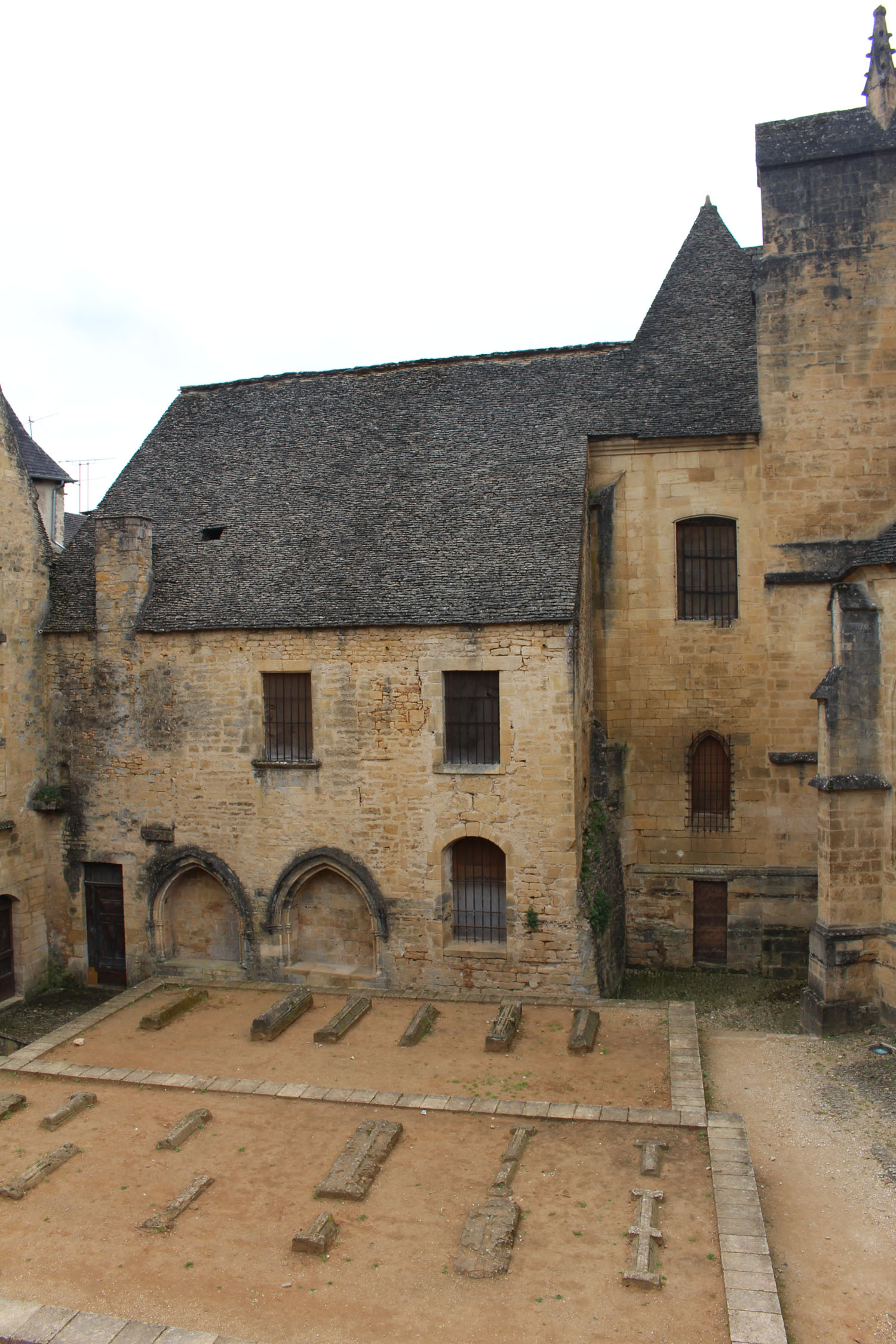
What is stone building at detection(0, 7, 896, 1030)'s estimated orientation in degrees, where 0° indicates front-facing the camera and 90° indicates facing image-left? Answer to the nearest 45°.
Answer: approximately 0°

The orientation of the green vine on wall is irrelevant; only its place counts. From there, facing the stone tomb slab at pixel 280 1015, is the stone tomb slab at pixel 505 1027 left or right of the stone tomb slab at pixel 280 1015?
left

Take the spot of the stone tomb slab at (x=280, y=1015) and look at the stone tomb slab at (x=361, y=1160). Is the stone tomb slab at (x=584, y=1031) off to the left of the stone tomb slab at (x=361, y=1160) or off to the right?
left

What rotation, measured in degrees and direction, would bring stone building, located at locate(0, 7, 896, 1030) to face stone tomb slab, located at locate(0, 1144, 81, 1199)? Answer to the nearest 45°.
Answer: approximately 45° to its right

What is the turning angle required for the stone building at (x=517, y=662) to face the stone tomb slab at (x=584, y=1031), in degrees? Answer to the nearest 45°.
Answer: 0° — it already faces it

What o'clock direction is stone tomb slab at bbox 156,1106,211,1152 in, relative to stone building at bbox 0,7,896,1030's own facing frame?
The stone tomb slab is roughly at 1 o'clock from the stone building.

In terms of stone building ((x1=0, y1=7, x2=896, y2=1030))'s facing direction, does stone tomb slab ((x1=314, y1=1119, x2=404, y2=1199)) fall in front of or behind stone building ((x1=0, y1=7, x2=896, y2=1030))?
in front

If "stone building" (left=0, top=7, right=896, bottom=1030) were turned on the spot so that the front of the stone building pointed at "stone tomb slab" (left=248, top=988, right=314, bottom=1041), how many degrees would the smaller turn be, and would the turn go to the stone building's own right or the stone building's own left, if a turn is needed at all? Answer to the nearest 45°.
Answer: approximately 45° to the stone building's own right
